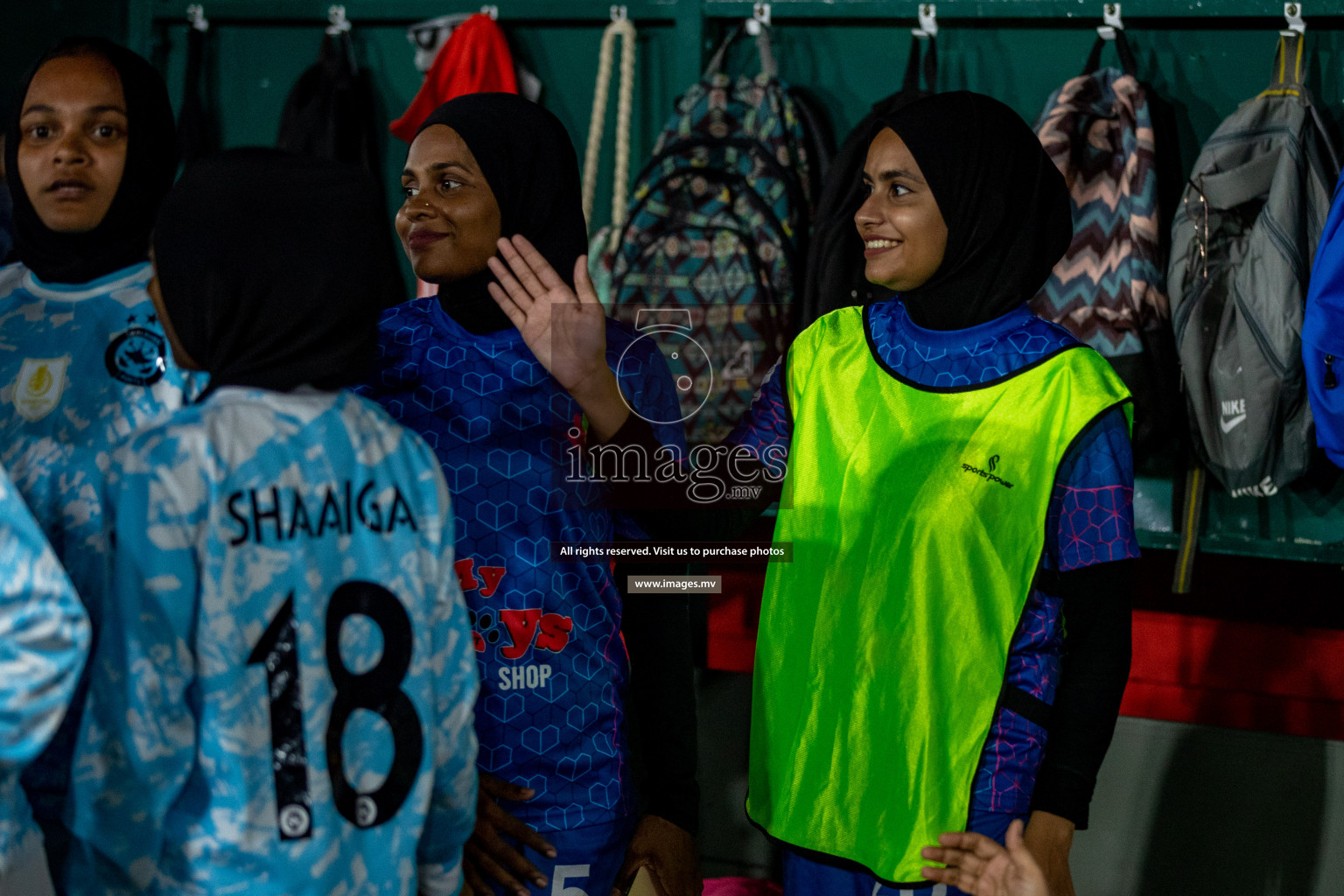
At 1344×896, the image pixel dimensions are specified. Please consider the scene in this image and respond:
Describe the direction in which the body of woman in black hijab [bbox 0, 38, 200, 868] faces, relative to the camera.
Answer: toward the camera

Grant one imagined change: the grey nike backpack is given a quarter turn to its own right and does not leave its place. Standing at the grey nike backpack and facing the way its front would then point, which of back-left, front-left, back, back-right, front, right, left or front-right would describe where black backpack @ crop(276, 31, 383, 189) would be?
front-left

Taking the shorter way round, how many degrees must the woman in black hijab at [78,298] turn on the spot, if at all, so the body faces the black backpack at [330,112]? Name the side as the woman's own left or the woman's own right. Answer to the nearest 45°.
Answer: approximately 180°

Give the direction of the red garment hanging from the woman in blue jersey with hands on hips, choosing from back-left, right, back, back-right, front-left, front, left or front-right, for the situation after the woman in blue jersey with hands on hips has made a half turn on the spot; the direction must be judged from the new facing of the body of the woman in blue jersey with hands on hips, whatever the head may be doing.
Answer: front-left

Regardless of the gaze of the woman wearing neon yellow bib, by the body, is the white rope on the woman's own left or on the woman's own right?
on the woman's own right

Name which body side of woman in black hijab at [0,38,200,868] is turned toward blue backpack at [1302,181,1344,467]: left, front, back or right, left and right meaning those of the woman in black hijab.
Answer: left

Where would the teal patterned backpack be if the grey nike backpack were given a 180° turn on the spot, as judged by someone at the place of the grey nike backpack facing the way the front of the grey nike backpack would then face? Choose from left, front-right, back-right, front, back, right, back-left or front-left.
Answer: back-left

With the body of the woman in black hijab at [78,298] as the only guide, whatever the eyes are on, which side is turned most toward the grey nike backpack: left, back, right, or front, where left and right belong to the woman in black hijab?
left

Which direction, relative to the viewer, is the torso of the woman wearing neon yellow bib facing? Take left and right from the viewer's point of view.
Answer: facing the viewer and to the left of the viewer

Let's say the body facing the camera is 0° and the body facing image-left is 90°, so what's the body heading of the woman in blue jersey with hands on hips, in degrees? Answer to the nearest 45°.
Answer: approximately 45°

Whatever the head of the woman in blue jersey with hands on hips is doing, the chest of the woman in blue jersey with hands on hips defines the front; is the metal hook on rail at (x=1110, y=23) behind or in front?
behind
